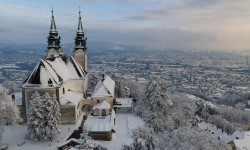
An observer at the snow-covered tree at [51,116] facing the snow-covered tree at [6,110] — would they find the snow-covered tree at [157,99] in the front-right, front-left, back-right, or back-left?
back-right

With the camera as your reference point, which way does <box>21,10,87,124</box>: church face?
facing away from the viewer and to the right of the viewer

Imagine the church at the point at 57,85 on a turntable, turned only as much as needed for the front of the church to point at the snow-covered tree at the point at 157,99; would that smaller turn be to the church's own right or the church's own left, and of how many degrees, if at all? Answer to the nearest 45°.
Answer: approximately 45° to the church's own right

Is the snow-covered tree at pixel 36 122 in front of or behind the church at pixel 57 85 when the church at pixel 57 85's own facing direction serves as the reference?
behind

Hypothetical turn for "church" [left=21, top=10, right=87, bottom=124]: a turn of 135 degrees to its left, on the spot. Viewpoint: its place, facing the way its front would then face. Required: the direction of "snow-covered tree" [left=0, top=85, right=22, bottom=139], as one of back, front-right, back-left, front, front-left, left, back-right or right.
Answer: front-left

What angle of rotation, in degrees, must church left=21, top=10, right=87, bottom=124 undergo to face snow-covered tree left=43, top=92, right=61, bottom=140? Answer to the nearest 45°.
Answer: approximately 135° to its right
